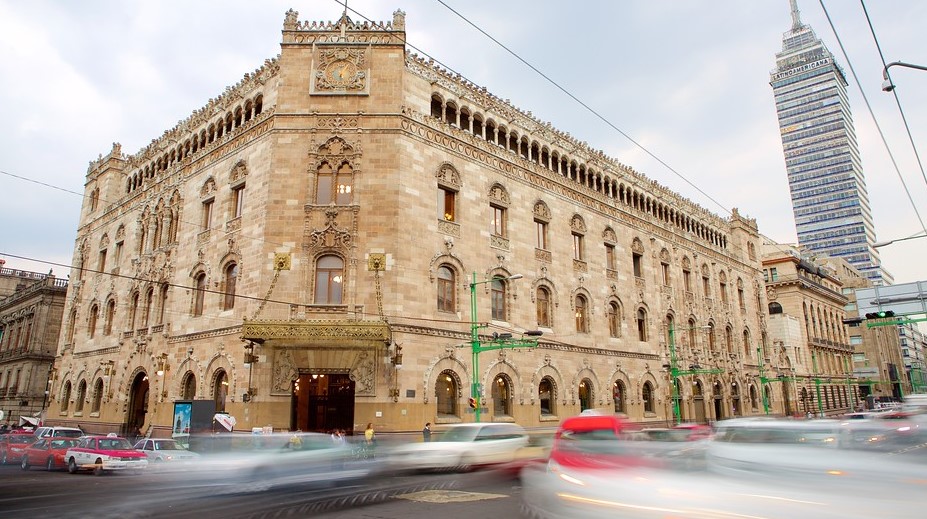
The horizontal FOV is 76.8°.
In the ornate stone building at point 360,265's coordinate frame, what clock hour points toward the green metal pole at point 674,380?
The green metal pole is roughly at 10 o'clock from the ornate stone building.

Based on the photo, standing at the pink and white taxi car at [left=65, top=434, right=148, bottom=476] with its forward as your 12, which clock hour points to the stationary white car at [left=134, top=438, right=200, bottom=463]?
the stationary white car at [left=134, top=438, right=200, bottom=463] is roughly at 10 o'clock from the pink and white taxi car at [left=65, top=434, right=148, bottom=476].

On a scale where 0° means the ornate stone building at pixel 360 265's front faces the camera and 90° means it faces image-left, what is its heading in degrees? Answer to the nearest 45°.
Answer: approximately 0°

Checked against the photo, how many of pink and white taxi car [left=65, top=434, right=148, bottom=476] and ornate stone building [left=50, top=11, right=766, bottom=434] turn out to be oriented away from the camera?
0

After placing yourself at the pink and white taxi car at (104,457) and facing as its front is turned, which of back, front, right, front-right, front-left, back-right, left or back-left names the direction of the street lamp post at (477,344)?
front-left

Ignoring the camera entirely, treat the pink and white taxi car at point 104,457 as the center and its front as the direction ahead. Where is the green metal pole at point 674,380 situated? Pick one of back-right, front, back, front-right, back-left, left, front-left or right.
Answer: front-left

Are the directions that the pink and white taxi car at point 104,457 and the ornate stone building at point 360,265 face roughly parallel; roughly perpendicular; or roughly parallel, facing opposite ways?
roughly perpendicular
